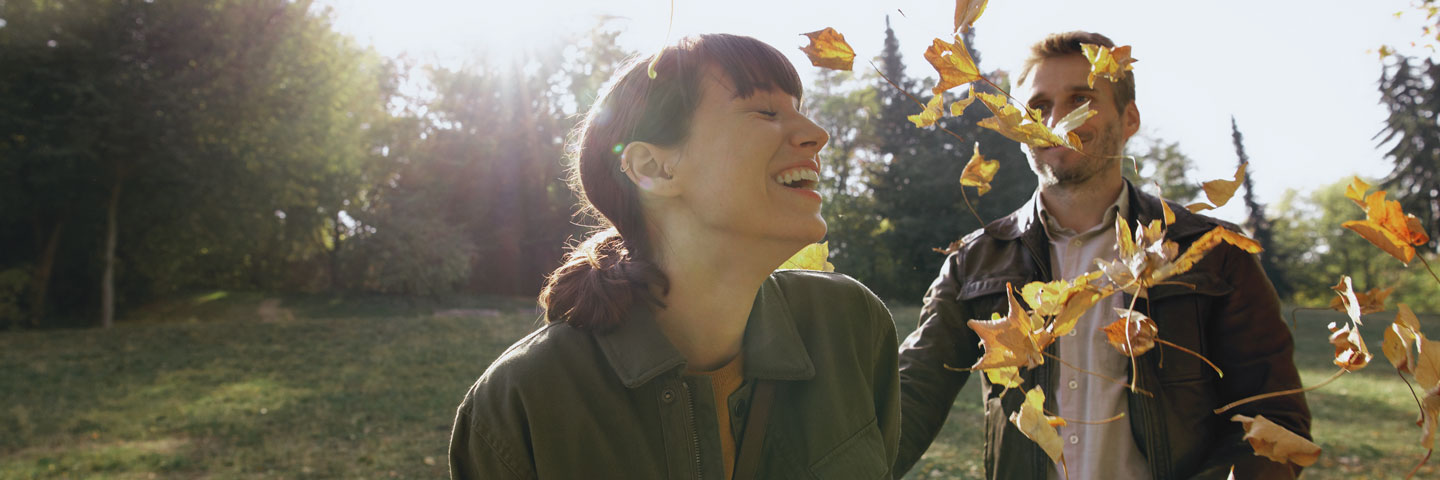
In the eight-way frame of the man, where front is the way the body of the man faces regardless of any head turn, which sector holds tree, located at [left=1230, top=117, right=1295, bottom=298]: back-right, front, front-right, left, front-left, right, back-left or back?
back

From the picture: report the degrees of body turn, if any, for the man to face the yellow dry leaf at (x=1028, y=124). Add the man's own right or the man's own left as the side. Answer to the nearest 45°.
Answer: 0° — they already face it

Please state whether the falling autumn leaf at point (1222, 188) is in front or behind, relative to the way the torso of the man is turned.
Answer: in front

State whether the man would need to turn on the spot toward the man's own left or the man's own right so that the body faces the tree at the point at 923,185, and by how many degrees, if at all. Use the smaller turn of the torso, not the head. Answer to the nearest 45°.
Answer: approximately 180°

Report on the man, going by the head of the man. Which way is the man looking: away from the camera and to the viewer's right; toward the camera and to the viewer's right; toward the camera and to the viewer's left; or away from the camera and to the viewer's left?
toward the camera and to the viewer's left

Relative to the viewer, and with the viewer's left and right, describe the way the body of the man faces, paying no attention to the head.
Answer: facing the viewer

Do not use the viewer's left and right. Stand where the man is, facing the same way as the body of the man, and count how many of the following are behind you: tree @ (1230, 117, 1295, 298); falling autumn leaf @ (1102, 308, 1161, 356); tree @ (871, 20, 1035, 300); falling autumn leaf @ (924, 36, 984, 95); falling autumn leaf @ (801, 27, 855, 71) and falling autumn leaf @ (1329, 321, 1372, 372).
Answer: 2

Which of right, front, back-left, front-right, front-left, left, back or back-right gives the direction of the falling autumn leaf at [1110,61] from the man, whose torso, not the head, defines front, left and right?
front

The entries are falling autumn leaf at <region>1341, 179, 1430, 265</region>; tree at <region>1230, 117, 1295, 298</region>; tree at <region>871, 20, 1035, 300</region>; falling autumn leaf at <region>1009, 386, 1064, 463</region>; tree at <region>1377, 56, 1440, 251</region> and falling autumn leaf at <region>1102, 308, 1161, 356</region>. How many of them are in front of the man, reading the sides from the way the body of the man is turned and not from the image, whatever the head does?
3

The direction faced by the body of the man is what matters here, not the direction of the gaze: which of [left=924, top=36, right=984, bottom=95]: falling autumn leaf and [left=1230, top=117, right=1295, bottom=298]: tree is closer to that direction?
the falling autumn leaf

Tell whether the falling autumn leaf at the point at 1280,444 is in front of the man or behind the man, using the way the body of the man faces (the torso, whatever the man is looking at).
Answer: in front

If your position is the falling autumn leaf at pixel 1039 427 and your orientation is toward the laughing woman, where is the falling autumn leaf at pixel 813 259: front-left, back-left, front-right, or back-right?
front-right

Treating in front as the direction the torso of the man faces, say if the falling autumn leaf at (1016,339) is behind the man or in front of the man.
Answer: in front
